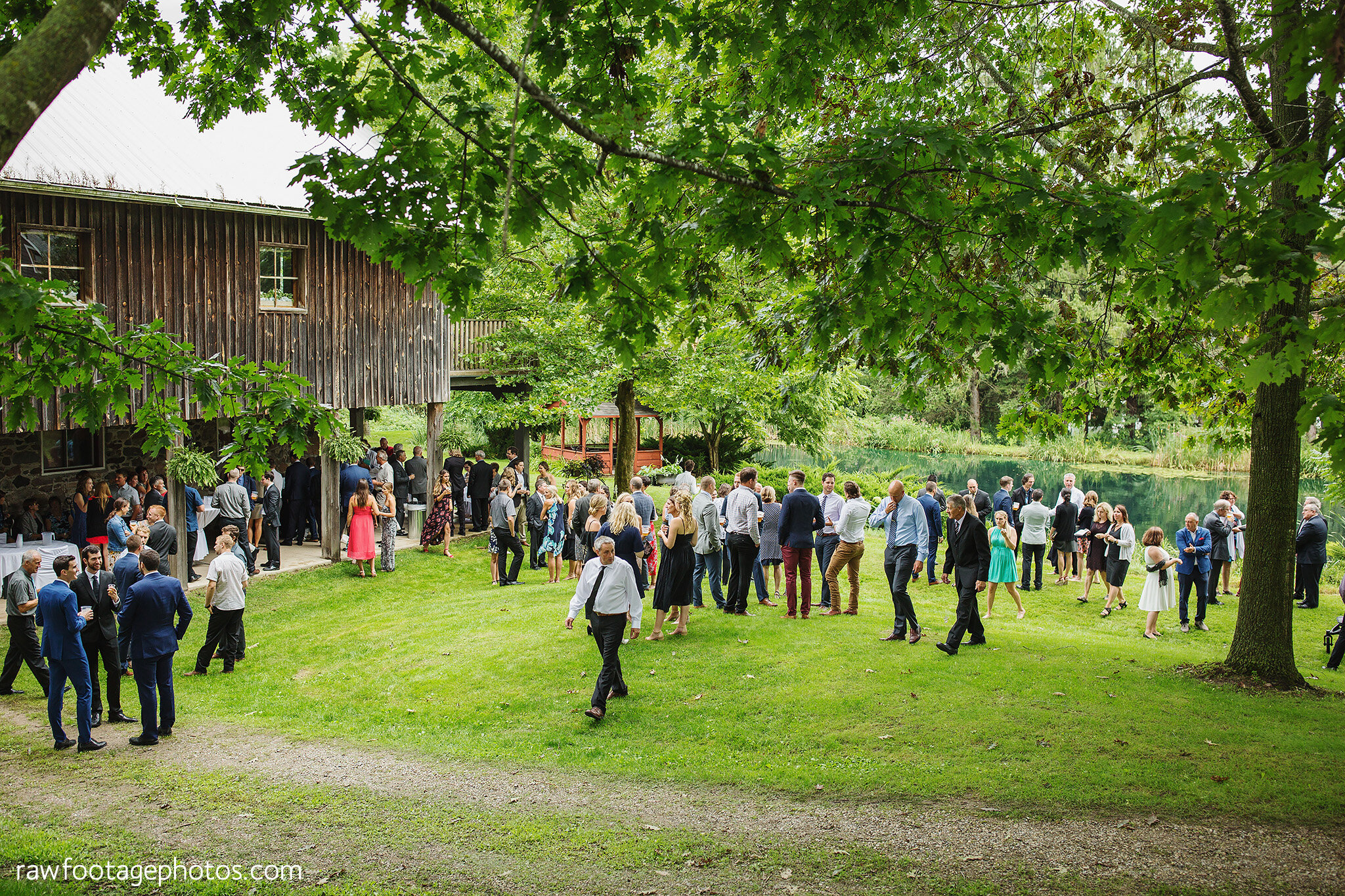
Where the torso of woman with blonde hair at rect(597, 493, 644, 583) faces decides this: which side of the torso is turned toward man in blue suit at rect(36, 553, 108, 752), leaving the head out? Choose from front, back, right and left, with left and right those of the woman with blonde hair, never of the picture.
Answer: left

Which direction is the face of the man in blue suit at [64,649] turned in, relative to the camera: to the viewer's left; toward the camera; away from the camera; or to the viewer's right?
to the viewer's right

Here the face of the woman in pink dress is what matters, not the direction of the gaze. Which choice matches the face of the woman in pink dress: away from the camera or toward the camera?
away from the camera

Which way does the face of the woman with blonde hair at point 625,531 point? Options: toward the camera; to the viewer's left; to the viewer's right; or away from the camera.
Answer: away from the camera

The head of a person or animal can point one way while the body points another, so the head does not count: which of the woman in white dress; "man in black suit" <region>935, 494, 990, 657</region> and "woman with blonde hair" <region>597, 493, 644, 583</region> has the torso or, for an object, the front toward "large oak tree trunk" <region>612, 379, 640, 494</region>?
the woman with blonde hair

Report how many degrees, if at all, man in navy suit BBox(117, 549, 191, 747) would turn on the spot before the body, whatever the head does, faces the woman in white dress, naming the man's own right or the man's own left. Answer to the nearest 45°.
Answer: approximately 135° to the man's own right

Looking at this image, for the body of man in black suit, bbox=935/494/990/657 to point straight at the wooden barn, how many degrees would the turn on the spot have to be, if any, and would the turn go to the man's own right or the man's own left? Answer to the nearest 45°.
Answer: approximately 45° to the man's own right

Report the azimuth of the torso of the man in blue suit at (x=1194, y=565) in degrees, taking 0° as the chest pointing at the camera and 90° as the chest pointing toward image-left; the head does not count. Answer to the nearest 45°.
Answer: approximately 0°

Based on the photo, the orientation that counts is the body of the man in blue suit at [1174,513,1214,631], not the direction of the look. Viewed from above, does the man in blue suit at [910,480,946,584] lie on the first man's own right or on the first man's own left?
on the first man's own right

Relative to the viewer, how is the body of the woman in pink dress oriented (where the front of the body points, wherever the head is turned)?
away from the camera

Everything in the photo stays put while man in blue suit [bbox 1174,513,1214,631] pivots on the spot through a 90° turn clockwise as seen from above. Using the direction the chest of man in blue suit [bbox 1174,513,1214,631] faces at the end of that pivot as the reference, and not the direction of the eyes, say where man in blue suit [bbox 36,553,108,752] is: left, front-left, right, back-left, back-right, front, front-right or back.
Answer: front-left

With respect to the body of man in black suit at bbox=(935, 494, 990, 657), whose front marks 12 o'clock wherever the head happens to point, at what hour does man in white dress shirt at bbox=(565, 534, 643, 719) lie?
The man in white dress shirt is roughly at 12 o'clock from the man in black suit.

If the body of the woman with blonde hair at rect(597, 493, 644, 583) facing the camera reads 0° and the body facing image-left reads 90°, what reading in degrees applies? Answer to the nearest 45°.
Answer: approximately 180°

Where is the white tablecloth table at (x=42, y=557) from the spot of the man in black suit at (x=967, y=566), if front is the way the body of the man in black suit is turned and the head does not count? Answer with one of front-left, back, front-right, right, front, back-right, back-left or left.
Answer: front-right

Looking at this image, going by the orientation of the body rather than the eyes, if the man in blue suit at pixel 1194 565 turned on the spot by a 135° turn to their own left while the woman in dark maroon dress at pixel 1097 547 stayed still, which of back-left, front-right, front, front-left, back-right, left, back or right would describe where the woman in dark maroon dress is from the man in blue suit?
left
